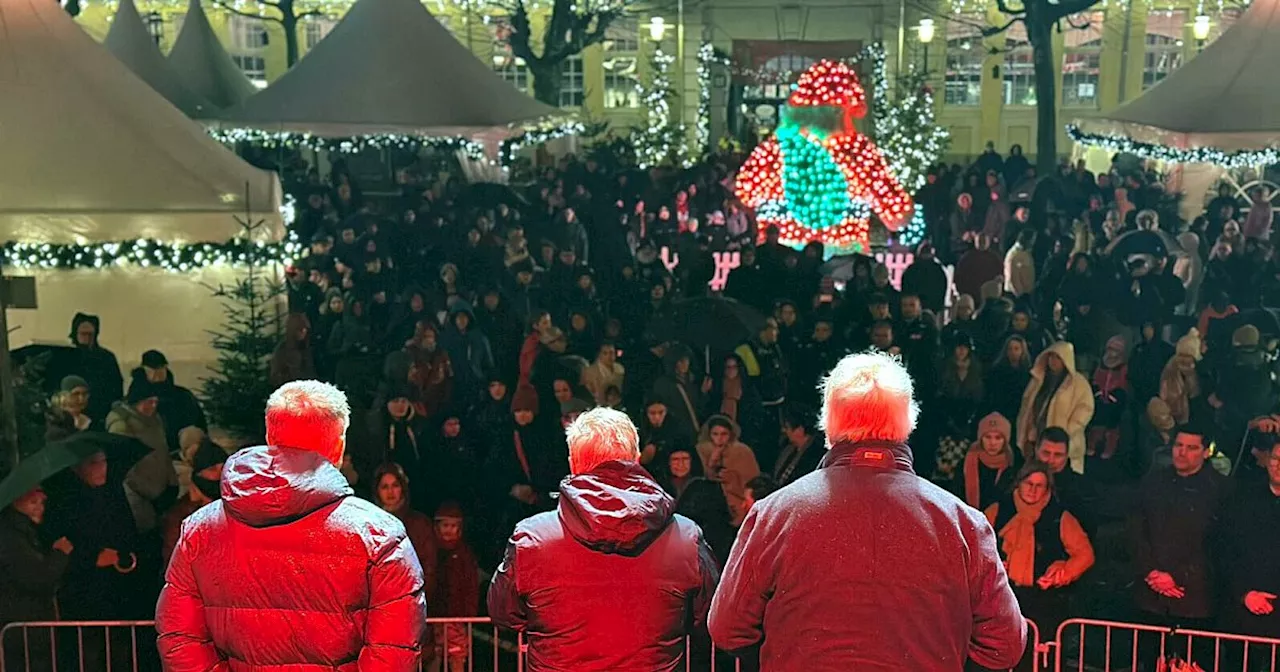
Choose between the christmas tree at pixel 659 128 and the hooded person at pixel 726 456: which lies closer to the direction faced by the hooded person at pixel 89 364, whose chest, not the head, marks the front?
the hooded person

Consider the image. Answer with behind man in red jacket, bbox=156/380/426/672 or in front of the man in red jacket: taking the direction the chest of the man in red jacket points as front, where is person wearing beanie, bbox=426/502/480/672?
in front

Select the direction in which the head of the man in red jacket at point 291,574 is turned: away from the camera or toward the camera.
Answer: away from the camera

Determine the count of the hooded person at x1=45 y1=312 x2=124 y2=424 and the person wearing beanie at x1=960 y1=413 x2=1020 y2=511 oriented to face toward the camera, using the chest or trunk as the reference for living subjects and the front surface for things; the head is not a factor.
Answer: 2

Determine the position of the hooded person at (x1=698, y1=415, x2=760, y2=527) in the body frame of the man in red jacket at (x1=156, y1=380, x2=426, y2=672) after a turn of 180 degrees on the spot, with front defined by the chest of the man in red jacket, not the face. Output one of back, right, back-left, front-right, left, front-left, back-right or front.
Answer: back-left

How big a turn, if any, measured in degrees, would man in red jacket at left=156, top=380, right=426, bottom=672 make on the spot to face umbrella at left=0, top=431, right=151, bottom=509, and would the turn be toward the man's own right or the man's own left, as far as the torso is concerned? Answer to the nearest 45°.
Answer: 0° — they already face it

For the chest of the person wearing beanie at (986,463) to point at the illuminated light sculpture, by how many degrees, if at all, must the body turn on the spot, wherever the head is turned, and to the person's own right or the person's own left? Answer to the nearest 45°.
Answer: approximately 180°

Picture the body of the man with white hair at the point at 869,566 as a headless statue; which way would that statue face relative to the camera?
away from the camera

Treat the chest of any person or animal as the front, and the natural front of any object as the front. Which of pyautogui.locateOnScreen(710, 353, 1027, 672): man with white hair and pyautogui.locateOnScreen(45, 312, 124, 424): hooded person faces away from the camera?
the man with white hair
